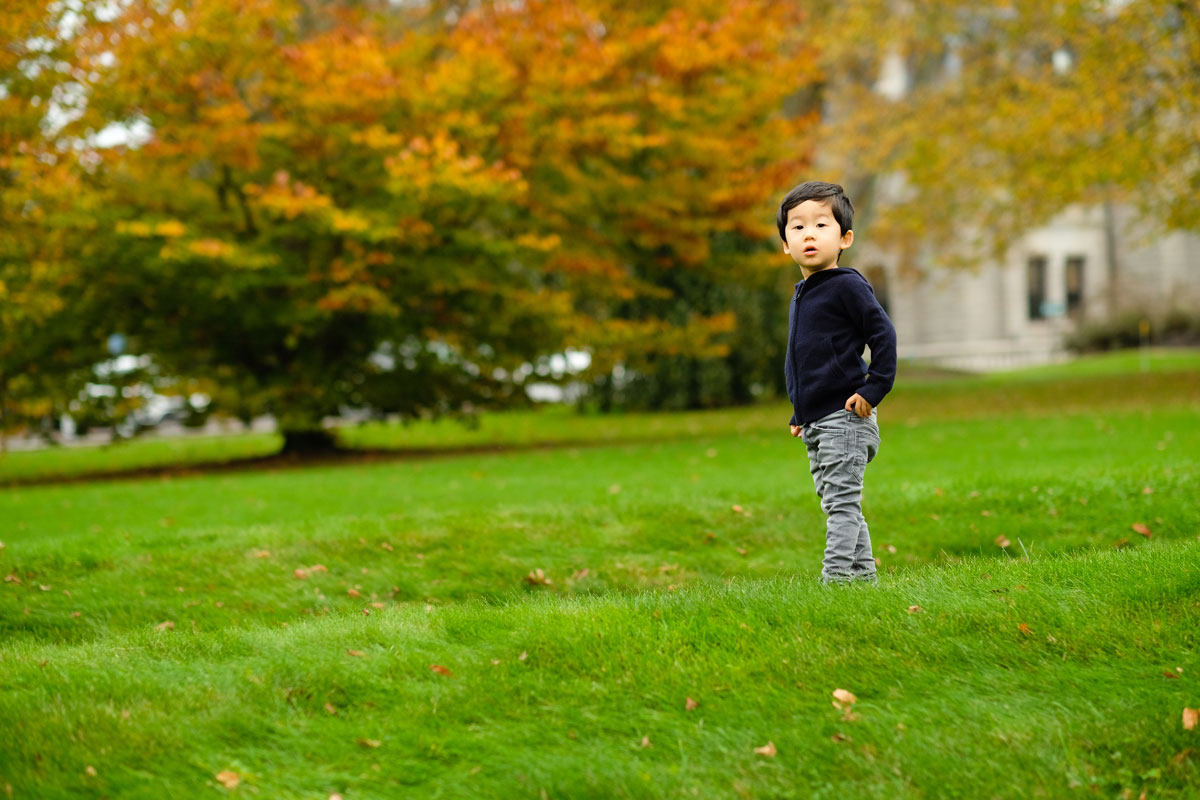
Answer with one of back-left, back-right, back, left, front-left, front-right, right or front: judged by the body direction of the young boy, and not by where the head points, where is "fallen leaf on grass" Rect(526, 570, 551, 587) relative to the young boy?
right

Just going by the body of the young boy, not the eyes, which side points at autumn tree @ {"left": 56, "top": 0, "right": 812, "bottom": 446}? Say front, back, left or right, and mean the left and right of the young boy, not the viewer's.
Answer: right

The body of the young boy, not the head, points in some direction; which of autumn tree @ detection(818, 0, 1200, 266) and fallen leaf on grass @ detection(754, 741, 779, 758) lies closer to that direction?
the fallen leaf on grass

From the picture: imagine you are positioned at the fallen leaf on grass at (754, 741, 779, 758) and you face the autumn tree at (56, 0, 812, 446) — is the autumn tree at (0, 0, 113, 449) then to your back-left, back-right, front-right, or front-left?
front-left

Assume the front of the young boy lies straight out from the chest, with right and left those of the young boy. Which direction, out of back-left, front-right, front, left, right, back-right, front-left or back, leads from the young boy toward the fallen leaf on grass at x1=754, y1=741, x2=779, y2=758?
front-left

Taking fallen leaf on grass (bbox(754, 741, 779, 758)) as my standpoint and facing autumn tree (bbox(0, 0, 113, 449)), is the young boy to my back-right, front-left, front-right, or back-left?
front-right

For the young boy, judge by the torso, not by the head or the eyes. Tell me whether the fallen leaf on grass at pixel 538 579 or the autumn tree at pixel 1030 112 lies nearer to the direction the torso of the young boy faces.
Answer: the fallen leaf on grass

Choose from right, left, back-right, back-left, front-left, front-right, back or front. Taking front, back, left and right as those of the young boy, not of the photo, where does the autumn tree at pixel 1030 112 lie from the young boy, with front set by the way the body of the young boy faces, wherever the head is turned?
back-right

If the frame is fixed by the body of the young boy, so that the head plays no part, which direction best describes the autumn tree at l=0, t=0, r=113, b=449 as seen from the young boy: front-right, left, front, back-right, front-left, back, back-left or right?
right

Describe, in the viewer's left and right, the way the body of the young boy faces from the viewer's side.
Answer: facing the viewer and to the left of the viewer

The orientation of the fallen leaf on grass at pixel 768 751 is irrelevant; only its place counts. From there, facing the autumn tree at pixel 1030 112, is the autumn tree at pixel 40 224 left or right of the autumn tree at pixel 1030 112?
left
